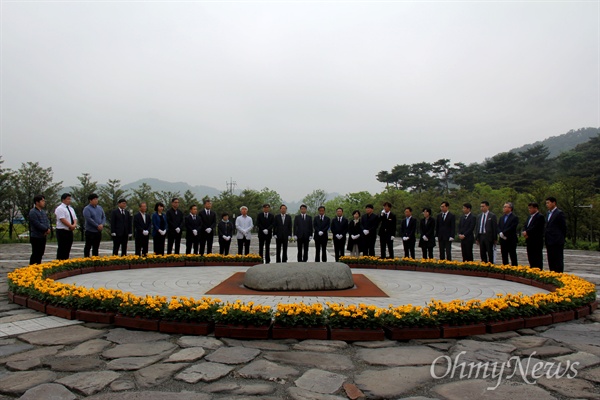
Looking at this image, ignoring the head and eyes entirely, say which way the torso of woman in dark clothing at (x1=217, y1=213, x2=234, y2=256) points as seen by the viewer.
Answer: toward the camera

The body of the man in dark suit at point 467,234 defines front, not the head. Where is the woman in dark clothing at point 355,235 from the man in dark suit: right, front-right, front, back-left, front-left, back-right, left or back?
front-right

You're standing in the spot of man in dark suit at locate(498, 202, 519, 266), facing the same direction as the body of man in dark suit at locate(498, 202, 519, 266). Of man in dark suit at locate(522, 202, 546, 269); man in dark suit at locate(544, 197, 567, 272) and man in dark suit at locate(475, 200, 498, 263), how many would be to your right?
1

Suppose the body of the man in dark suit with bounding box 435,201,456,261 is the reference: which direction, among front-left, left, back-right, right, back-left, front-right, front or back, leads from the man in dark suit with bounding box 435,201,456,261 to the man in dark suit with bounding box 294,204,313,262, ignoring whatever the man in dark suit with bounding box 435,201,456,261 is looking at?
front-right

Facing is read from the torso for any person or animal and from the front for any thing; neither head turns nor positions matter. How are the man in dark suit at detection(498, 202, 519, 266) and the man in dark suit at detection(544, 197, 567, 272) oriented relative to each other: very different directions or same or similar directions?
same or similar directions

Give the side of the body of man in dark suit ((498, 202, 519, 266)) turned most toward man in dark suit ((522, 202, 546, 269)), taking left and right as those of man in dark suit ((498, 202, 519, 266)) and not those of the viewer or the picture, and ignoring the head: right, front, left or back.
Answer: left

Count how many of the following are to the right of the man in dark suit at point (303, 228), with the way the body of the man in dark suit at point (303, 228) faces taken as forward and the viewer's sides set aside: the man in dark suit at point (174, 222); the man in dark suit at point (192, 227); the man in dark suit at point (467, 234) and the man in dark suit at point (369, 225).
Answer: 2

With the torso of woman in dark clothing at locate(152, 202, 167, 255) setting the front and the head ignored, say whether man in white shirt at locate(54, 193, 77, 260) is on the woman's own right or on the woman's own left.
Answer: on the woman's own right

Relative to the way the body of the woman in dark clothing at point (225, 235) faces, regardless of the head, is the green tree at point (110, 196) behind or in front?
behind

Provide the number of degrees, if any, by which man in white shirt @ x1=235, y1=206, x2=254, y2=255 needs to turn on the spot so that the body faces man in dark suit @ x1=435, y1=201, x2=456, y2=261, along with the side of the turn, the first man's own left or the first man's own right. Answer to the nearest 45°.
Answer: approximately 90° to the first man's own left

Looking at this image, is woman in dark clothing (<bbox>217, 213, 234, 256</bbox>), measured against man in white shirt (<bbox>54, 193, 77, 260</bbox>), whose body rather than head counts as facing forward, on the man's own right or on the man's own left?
on the man's own left

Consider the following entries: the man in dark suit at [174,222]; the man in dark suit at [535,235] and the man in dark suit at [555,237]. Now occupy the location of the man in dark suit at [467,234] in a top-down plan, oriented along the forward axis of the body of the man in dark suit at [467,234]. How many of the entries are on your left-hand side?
2

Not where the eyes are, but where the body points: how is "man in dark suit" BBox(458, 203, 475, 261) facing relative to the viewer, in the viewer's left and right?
facing the viewer and to the left of the viewer

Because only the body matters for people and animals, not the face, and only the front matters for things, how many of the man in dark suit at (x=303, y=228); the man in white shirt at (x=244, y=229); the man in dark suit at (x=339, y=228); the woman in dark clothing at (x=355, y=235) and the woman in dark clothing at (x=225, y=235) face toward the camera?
5
